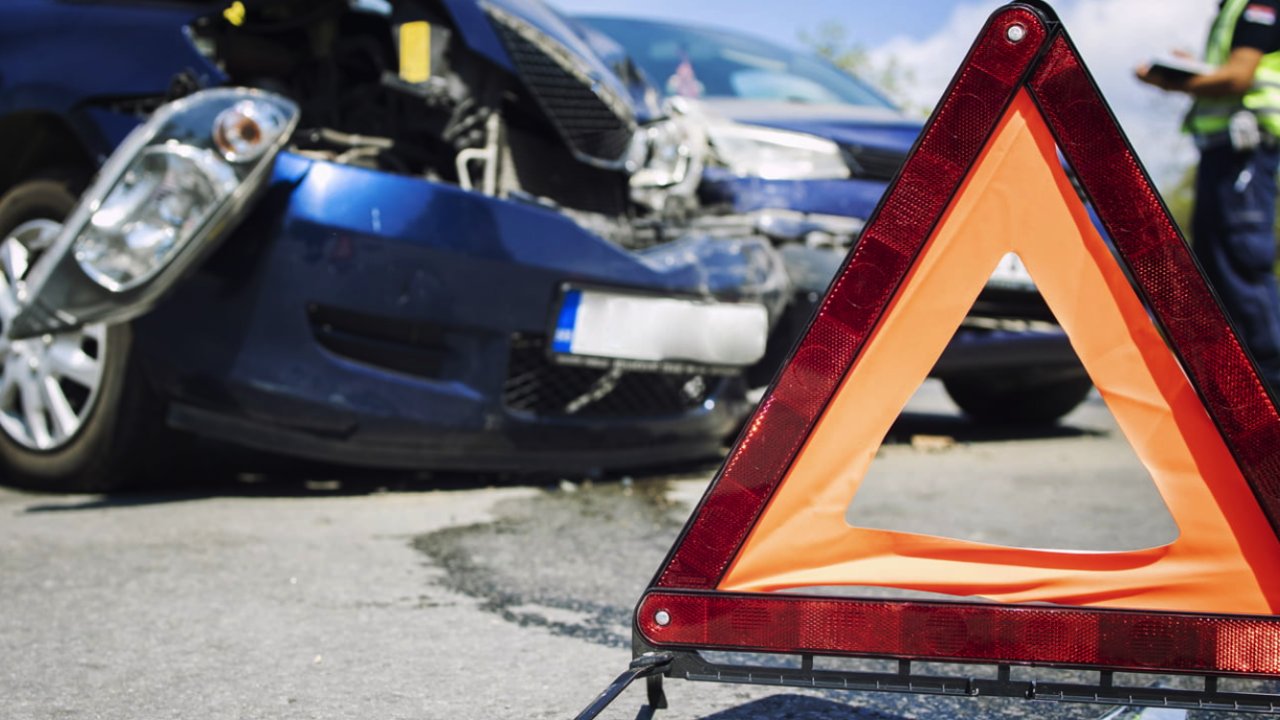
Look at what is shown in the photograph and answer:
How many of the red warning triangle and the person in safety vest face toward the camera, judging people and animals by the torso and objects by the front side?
1

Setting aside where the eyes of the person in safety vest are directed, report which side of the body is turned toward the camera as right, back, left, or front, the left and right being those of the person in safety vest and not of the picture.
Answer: left

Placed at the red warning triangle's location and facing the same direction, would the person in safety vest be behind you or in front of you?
behind

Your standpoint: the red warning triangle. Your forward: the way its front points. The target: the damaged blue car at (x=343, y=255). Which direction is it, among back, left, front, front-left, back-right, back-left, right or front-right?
back-right

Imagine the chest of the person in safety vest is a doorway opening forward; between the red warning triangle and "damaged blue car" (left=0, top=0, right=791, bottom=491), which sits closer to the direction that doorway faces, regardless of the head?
the damaged blue car

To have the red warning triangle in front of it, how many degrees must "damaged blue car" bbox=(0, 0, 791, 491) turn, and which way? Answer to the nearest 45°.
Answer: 0° — it already faces it

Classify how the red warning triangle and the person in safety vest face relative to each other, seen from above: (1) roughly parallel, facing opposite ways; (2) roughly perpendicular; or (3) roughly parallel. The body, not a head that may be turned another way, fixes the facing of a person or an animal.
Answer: roughly perpendicular

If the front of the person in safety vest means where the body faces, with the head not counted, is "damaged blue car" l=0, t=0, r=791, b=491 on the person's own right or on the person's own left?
on the person's own left
